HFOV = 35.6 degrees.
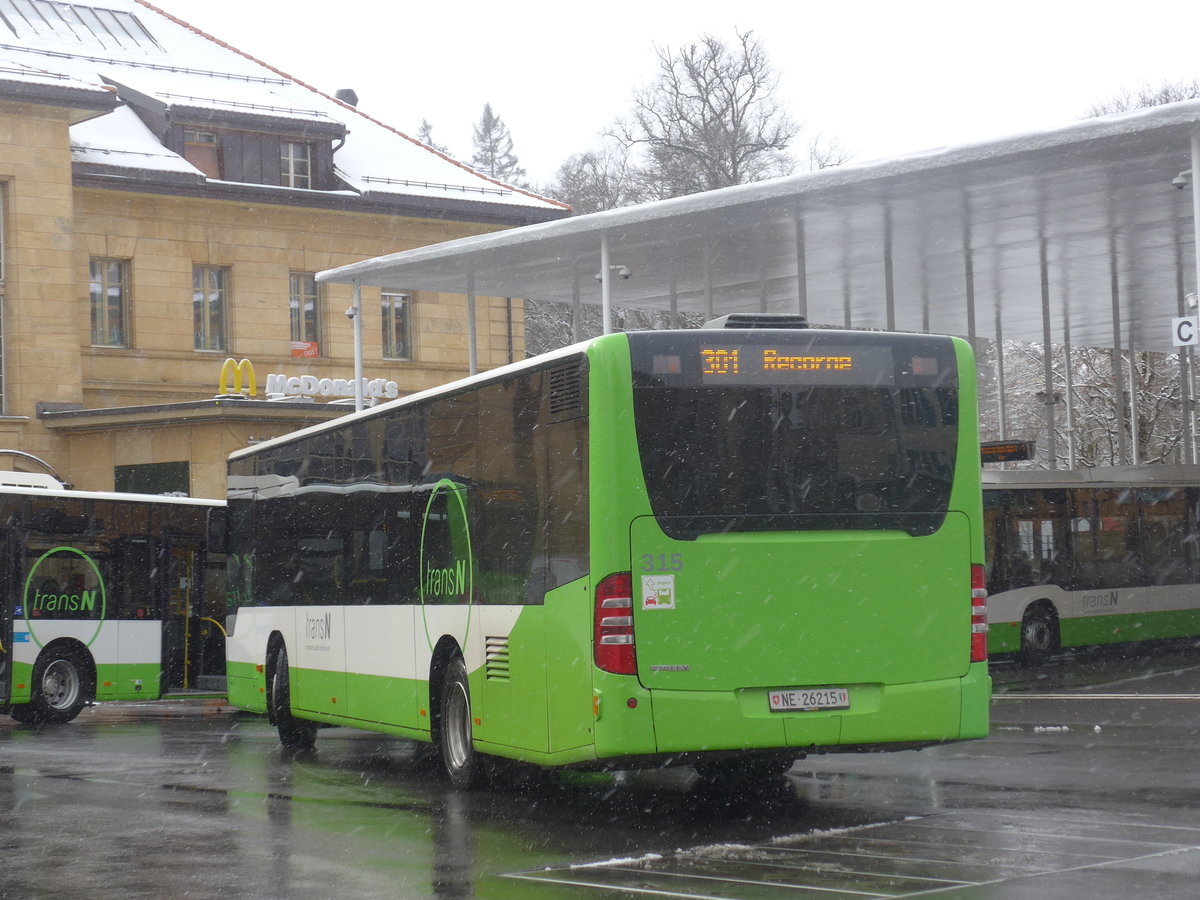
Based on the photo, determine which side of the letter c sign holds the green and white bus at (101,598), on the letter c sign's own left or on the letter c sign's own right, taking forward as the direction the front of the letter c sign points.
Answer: on the letter c sign's own right

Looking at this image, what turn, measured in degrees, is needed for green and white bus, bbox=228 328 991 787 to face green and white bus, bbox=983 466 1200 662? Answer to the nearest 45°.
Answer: approximately 45° to its right

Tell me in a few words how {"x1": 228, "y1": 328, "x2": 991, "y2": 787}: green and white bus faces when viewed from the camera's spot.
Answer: facing away from the viewer and to the left of the viewer

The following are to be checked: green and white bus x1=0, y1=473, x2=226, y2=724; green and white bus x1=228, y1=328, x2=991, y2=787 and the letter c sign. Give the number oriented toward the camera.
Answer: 1

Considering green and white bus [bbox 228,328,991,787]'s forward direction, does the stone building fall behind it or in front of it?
in front

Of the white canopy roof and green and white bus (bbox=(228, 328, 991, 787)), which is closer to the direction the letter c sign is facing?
the green and white bus

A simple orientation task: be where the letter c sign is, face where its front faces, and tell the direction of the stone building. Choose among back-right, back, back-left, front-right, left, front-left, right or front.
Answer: back-right

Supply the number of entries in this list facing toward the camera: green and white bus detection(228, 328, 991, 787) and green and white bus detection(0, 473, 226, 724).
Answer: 0

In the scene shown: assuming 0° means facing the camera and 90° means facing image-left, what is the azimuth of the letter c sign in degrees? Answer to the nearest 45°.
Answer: approximately 0°

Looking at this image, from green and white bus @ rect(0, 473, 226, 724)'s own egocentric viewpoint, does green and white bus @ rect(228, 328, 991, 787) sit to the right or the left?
on its right

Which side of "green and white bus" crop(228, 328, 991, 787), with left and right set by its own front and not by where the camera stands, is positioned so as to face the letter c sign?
right
